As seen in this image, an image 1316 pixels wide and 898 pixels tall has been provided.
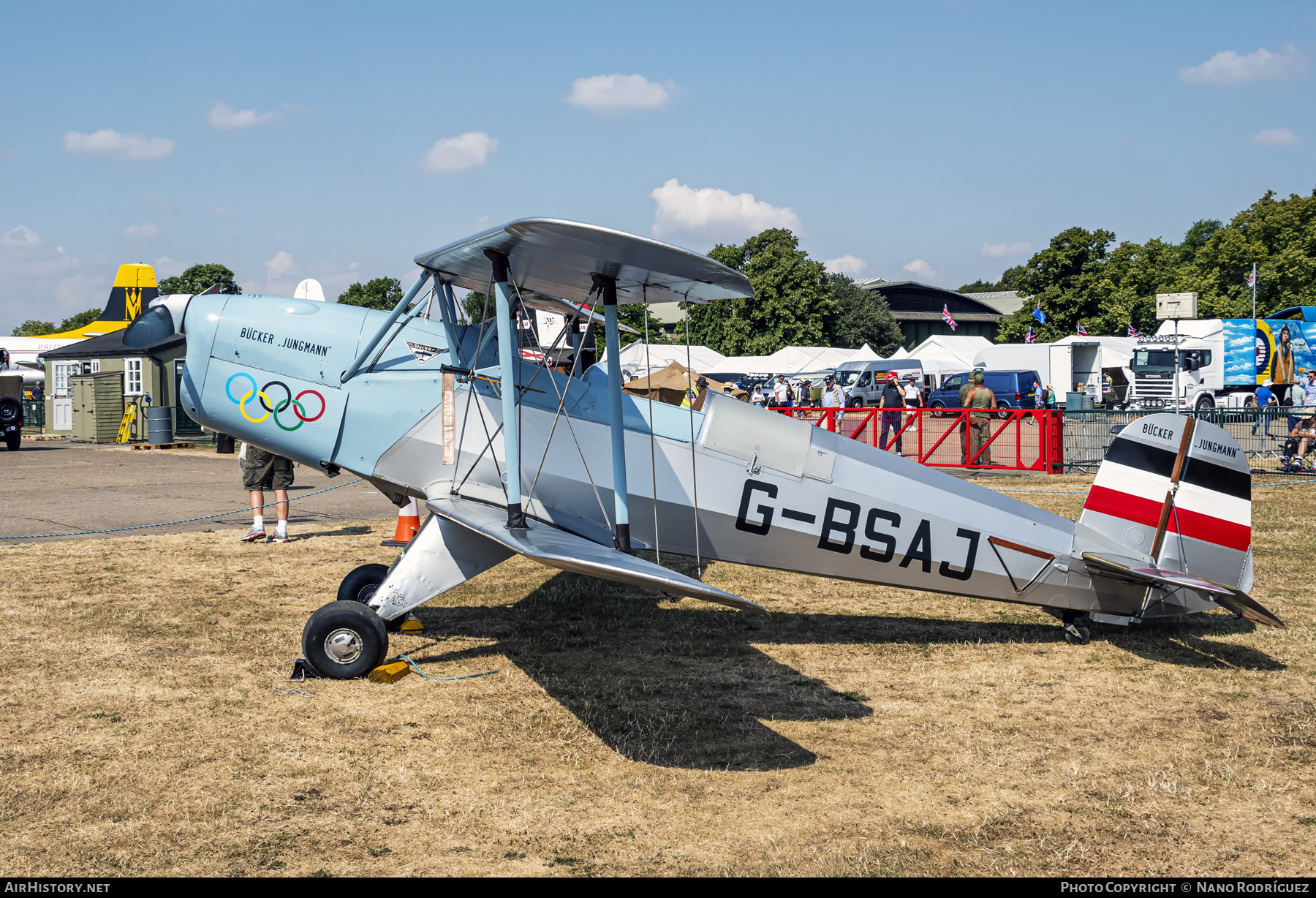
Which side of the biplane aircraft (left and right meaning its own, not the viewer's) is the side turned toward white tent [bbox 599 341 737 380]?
right

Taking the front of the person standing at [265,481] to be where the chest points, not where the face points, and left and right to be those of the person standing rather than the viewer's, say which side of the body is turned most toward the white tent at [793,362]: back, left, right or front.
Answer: back

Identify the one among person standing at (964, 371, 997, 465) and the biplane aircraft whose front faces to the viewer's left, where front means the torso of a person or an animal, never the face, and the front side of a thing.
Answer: the biplane aircraft

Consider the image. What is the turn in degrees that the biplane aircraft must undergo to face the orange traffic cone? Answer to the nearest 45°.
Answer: approximately 45° to its right

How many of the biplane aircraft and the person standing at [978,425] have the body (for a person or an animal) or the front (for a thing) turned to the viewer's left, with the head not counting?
1

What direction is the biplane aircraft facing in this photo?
to the viewer's left
